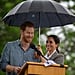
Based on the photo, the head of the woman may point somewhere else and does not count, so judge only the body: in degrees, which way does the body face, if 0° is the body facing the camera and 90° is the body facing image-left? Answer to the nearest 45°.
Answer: approximately 45°

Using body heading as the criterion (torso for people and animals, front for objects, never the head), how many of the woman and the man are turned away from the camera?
0

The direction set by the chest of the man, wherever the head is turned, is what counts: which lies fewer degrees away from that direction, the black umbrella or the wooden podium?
the wooden podium

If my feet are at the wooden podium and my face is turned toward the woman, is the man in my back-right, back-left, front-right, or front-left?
front-left

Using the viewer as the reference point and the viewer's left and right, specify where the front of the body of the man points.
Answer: facing the viewer and to the right of the viewer
